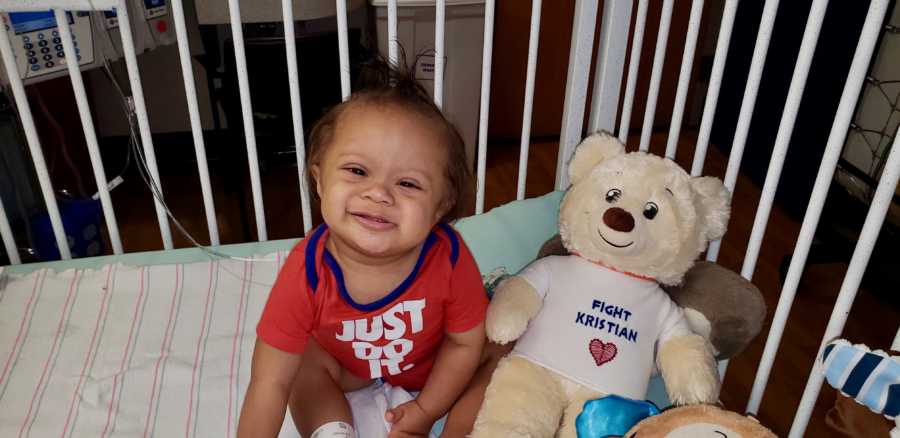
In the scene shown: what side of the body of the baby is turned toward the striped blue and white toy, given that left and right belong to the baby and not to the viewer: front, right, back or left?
left

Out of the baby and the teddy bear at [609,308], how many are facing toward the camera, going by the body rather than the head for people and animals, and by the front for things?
2

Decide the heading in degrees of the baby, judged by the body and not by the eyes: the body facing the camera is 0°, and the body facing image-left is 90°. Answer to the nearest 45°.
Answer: approximately 0°

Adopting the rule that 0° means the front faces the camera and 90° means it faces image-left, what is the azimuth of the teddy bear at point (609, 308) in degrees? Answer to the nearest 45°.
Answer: approximately 0°
